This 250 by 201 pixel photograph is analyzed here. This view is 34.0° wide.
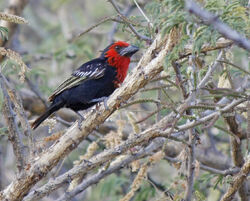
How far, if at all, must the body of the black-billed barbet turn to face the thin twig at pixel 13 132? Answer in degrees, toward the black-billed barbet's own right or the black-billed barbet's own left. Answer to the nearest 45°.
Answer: approximately 135° to the black-billed barbet's own right

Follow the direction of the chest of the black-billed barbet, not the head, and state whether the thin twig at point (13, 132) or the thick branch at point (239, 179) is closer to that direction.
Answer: the thick branch

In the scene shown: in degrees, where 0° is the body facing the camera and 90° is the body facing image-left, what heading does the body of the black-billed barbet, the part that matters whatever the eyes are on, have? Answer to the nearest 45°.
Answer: approximately 270°

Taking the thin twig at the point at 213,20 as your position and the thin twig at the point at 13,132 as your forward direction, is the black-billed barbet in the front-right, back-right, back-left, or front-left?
front-right
